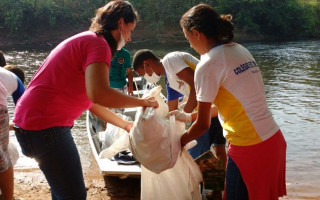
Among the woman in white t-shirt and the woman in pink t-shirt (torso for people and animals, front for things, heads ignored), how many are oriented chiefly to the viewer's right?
1

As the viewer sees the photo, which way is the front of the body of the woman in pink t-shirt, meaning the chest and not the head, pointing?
to the viewer's right

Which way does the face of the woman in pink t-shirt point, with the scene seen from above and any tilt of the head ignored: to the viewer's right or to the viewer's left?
to the viewer's right

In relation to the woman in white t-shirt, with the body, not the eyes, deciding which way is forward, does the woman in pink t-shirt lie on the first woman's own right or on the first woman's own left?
on the first woman's own left

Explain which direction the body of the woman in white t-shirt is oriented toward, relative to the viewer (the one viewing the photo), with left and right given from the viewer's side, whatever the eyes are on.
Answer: facing away from the viewer and to the left of the viewer
